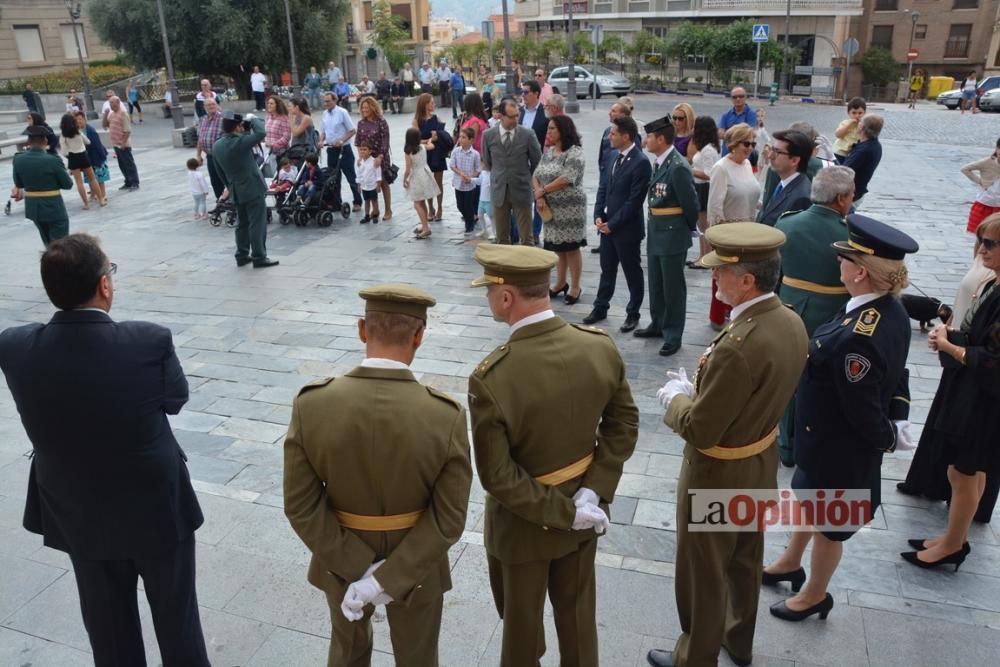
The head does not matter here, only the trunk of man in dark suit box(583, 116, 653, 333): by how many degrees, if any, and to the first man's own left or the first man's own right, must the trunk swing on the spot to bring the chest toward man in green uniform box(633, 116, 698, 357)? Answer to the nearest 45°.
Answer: approximately 90° to the first man's own left

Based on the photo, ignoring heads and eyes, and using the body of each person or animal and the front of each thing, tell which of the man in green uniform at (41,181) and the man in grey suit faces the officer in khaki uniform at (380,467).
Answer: the man in grey suit

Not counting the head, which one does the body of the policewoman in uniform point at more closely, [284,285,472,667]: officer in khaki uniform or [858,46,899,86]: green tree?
the officer in khaki uniform

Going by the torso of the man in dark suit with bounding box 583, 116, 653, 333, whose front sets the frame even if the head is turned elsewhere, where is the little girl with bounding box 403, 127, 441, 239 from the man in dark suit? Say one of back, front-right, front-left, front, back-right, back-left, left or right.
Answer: right

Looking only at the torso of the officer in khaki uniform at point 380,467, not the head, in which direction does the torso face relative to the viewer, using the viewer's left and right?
facing away from the viewer

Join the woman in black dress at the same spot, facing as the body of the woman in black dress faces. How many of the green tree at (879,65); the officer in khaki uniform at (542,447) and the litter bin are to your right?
2

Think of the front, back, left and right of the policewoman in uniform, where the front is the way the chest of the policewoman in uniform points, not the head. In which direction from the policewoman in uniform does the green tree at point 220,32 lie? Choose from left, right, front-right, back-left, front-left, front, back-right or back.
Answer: front-right

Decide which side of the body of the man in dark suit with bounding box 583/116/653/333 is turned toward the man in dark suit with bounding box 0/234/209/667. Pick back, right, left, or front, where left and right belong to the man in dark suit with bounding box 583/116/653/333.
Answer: front

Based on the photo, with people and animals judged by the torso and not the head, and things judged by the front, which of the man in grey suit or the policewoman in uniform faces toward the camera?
the man in grey suit

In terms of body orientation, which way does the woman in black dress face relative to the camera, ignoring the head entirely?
to the viewer's left

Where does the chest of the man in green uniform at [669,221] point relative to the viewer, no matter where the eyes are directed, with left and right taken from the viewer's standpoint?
facing the viewer and to the left of the viewer

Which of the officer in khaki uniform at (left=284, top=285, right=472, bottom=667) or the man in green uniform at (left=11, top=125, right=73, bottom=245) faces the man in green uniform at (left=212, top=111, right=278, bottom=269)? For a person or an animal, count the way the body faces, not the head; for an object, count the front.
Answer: the officer in khaki uniform

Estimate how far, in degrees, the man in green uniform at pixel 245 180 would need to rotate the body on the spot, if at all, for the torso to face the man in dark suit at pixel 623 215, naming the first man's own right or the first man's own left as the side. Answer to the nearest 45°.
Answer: approximately 90° to the first man's own right

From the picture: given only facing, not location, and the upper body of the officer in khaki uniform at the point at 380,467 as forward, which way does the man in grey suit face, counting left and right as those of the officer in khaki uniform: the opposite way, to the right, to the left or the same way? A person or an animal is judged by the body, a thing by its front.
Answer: the opposite way

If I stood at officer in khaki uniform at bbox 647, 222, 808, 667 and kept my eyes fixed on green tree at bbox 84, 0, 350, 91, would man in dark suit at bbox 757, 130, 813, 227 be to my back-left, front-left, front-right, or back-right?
front-right

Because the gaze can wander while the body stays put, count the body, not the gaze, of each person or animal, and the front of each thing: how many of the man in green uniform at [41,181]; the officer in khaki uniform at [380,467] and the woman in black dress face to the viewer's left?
1

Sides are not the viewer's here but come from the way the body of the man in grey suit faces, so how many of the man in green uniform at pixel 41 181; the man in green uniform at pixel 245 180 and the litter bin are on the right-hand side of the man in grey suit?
2
